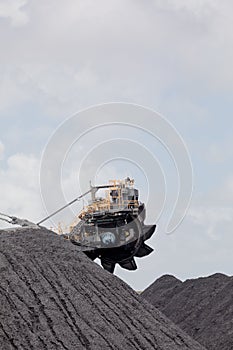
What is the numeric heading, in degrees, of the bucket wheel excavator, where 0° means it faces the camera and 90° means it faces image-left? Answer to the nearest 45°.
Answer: approximately 315°

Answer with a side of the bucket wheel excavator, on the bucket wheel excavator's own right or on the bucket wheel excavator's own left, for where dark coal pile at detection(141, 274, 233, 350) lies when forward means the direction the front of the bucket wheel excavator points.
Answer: on the bucket wheel excavator's own left
